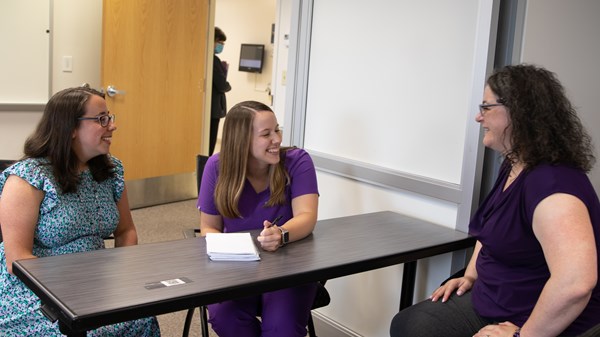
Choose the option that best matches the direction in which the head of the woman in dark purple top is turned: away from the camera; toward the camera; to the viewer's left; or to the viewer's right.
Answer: to the viewer's left

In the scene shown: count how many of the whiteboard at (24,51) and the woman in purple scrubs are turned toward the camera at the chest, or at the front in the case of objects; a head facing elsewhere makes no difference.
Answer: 2

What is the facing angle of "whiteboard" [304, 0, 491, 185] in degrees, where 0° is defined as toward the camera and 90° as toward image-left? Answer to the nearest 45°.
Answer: approximately 45°

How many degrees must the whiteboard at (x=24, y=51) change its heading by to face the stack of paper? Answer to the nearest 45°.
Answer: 0° — it already faces it

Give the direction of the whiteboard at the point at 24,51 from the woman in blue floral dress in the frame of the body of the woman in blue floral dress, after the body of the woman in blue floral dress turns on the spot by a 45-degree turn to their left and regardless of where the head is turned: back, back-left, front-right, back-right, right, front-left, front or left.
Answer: left

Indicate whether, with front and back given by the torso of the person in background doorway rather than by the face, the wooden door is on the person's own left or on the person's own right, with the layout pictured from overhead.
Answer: on the person's own right

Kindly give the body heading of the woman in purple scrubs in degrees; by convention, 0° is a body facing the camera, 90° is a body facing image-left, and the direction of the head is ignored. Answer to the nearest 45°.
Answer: approximately 0°

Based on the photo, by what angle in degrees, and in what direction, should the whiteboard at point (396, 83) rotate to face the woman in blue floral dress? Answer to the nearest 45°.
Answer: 0° — it already faces them

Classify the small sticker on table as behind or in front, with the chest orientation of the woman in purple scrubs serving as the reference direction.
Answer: in front
